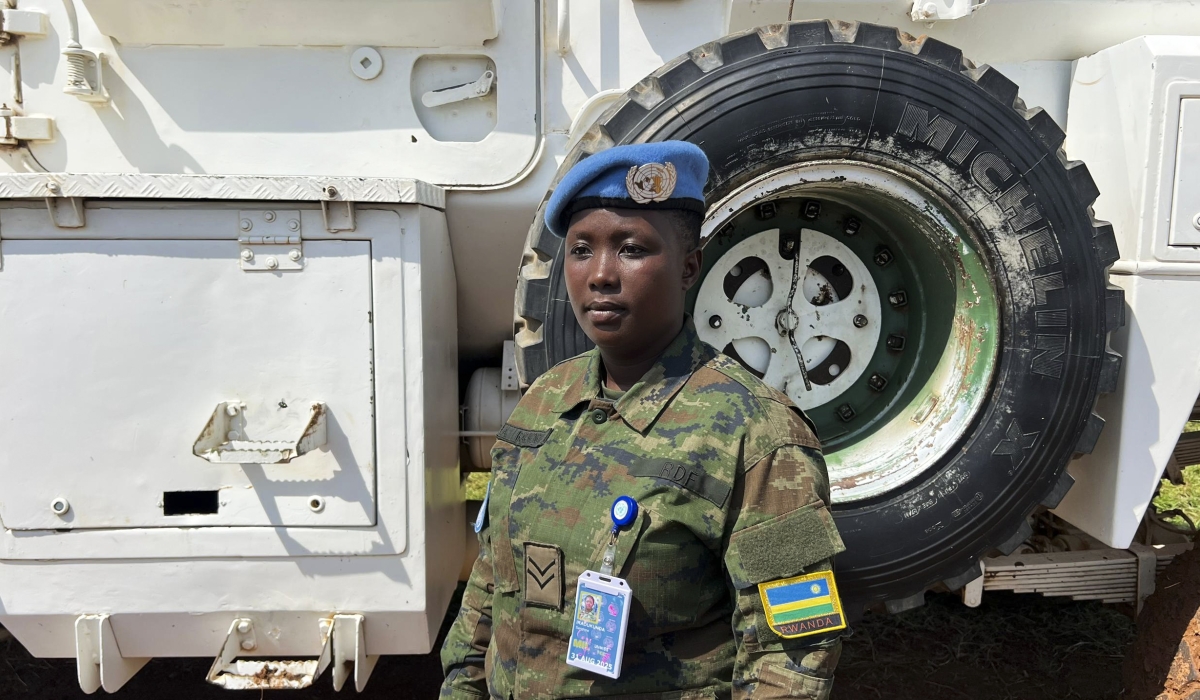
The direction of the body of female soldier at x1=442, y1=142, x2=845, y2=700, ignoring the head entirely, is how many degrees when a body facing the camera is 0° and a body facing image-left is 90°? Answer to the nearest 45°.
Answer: approximately 45°
